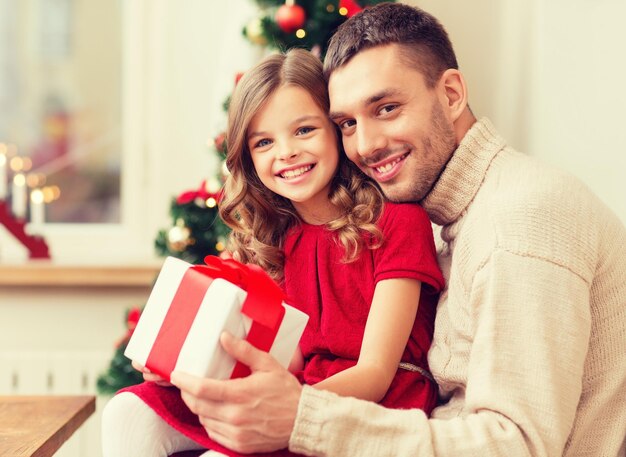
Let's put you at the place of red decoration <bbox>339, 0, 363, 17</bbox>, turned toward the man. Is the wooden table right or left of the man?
right

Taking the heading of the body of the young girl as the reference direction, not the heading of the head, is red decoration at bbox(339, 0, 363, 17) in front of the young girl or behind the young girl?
behind

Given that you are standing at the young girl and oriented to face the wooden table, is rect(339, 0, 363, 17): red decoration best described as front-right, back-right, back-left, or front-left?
back-right

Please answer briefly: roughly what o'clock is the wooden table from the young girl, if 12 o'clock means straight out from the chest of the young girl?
The wooden table is roughly at 1 o'clock from the young girl.

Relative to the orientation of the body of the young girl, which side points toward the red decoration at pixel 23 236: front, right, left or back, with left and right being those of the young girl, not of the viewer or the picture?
right

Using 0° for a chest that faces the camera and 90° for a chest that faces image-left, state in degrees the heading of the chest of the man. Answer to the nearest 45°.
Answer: approximately 90°
